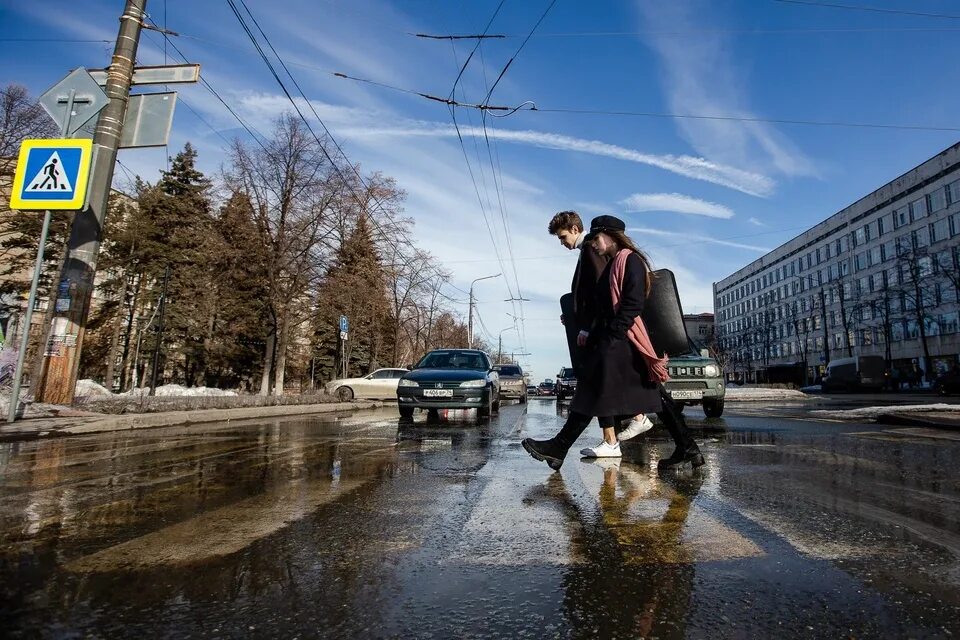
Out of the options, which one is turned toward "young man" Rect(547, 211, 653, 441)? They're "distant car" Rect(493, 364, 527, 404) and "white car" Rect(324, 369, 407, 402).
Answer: the distant car

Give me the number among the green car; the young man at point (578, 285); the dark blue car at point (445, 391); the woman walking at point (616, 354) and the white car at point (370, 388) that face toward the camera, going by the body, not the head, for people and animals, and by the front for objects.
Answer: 2

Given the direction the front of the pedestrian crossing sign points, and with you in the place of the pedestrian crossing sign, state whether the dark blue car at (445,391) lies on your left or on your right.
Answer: on your left

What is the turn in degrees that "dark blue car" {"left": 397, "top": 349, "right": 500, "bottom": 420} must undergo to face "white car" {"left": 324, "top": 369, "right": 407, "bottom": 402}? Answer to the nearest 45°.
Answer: approximately 180°

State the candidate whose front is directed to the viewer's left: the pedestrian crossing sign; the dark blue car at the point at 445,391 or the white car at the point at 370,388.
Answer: the white car

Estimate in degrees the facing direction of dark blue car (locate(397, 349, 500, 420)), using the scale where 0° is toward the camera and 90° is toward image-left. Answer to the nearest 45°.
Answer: approximately 0°

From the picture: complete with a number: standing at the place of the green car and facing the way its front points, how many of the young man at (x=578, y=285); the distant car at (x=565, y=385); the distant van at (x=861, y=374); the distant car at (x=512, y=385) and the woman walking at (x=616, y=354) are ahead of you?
2

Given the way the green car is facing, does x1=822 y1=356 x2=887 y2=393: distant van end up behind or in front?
behind

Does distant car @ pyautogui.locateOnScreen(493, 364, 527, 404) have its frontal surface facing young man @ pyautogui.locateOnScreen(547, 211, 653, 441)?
yes
